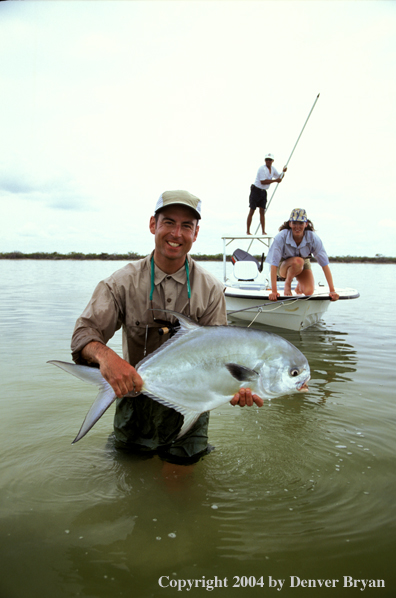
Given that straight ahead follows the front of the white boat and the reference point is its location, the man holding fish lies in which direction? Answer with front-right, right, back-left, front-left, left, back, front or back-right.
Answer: front-right

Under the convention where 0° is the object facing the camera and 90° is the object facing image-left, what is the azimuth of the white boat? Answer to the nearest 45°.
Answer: approximately 315°

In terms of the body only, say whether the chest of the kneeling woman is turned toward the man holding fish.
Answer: yes

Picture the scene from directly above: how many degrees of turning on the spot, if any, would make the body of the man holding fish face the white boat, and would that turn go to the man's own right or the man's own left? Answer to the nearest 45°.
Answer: approximately 180°

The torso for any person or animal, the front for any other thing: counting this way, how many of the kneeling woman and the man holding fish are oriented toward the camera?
2

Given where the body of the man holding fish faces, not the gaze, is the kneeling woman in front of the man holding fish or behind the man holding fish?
behind
